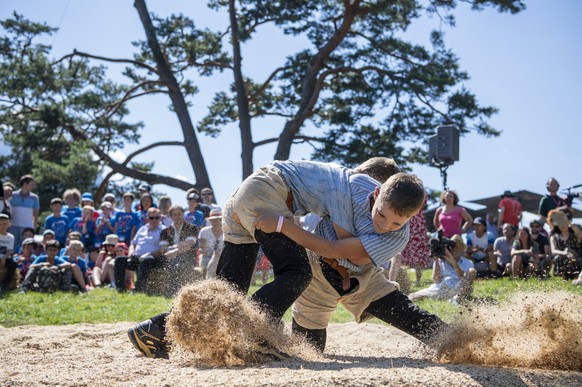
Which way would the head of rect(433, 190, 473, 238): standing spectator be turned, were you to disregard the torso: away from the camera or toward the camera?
toward the camera

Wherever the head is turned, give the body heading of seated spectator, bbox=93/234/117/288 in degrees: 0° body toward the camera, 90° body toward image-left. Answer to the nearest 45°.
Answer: approximately 0°

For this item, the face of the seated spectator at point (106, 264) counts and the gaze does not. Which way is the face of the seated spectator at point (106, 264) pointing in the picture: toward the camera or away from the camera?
toward the camera

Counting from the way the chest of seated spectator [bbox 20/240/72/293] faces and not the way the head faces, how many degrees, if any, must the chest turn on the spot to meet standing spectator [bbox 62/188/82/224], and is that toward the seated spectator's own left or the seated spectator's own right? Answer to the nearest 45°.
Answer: approximately 180°

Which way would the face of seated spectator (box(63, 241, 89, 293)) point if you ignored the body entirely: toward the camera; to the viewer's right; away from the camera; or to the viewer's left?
toward the camera

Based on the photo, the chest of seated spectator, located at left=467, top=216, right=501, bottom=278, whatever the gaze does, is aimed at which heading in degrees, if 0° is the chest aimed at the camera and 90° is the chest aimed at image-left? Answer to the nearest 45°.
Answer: approximately 45°

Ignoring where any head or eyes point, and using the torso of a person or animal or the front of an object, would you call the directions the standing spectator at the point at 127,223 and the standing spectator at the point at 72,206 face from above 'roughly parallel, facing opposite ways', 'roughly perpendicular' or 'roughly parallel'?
roughly parallel

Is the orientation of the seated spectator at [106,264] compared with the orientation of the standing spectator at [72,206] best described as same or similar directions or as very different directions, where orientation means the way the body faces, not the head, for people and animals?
same or similar directions

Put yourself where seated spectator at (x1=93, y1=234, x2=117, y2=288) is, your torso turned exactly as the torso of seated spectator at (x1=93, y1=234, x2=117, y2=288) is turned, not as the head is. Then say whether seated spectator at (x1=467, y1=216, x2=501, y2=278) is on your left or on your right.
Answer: on your left

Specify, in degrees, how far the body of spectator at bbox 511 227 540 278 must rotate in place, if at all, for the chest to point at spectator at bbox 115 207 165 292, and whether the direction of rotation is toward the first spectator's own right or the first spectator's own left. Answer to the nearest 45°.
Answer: approximately 90° to the first spectator's own right

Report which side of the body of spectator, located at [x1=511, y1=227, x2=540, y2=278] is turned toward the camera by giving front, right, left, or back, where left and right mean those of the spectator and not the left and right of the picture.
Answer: front

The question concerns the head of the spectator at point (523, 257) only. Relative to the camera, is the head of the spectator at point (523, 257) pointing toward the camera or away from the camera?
toward the camera

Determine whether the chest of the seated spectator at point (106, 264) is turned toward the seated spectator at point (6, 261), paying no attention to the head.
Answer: no
